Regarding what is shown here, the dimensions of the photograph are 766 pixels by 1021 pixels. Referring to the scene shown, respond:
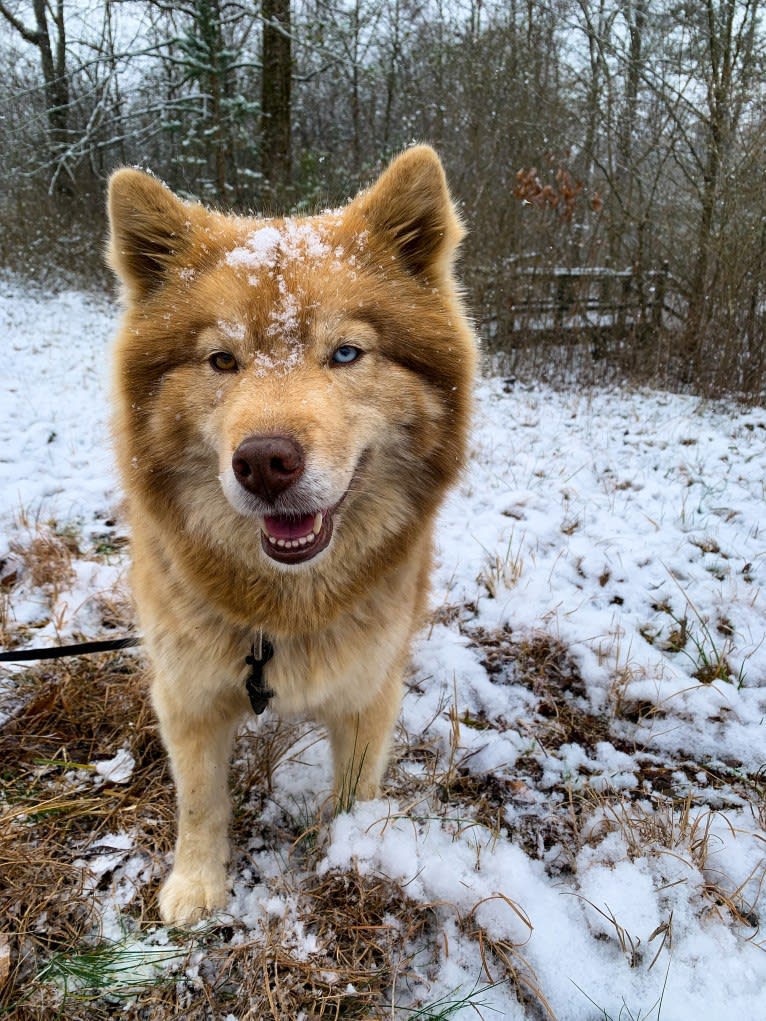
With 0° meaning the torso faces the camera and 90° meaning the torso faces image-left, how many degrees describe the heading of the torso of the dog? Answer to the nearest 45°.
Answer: approximately 0°

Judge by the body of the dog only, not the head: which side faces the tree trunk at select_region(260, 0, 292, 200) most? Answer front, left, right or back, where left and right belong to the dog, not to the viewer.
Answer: back
